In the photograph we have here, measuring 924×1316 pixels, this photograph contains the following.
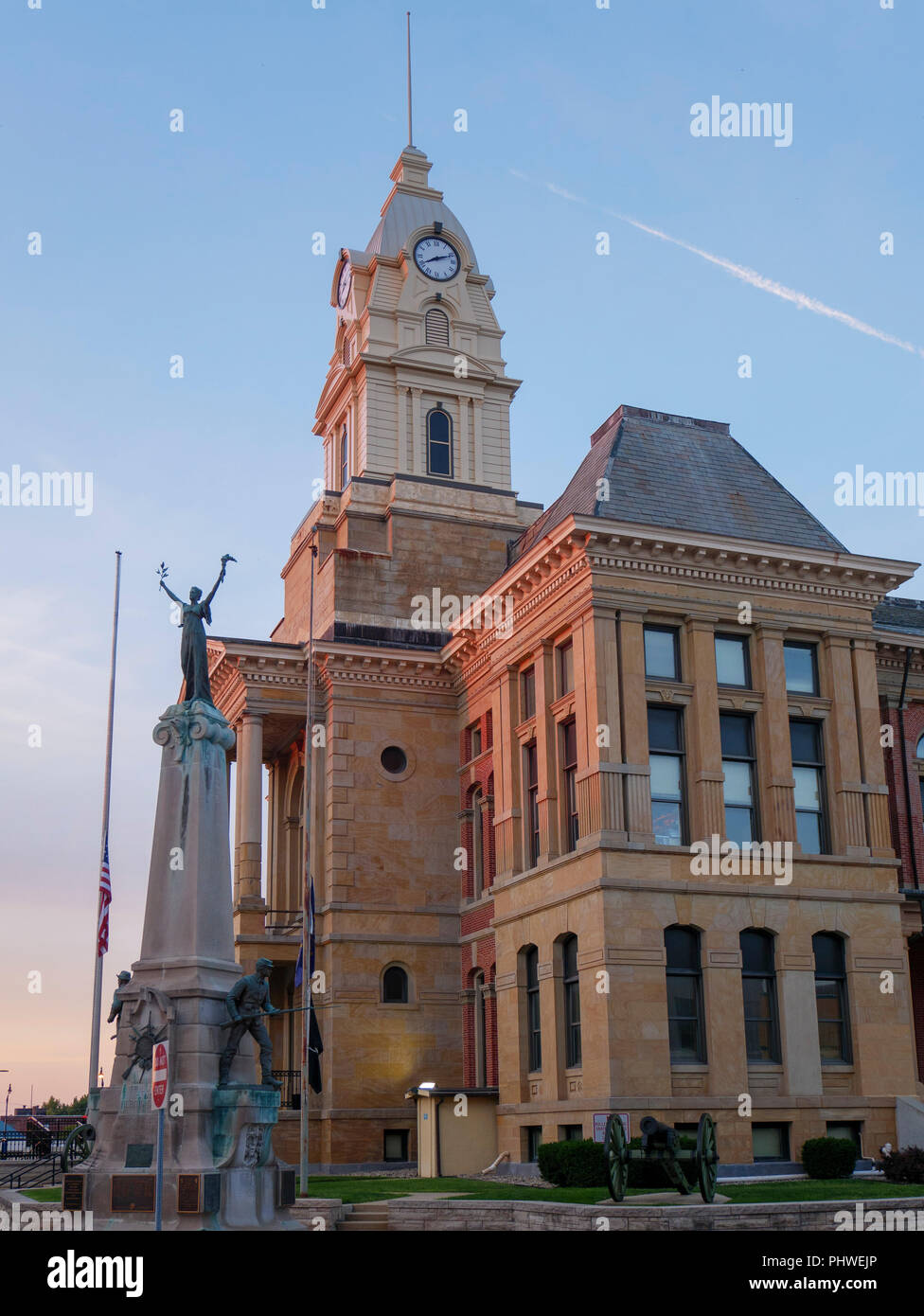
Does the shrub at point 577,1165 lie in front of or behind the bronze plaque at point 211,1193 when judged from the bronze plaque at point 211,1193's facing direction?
behind

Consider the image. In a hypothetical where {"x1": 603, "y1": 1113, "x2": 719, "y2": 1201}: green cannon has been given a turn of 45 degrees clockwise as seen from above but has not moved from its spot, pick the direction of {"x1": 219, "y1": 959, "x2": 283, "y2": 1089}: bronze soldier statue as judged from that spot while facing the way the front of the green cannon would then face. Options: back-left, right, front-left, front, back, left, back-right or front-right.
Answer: front-right

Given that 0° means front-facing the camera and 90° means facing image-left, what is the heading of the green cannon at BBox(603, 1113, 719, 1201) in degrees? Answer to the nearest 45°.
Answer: approximately 0°
